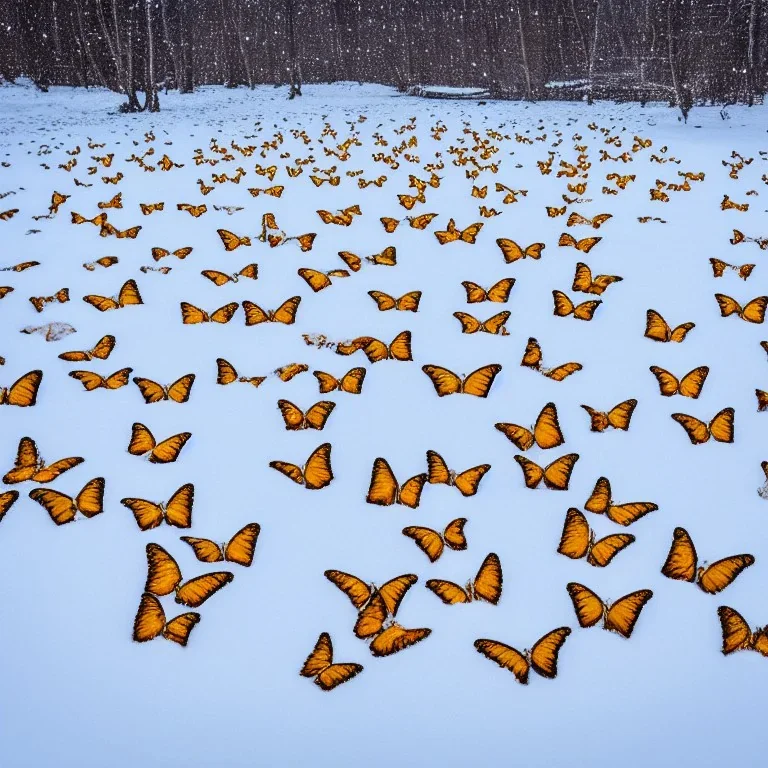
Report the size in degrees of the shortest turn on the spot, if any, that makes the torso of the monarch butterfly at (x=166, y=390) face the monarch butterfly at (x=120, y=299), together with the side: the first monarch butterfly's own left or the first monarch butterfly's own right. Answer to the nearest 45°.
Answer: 0° — it already faces it

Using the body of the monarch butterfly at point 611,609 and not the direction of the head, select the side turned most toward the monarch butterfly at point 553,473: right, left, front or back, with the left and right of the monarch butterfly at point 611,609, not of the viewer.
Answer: front

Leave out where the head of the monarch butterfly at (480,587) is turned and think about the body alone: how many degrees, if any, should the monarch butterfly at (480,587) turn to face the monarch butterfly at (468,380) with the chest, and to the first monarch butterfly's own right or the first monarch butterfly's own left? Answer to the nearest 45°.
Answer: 0° — it already faces it

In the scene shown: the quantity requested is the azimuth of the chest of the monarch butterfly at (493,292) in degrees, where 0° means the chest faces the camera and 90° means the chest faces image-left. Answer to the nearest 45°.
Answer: approximately 180°

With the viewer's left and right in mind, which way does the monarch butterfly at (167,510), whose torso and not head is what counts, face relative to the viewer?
facing away from the viewer

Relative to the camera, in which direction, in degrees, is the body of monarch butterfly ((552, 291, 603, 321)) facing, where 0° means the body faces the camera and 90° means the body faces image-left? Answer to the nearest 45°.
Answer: approximately 180°

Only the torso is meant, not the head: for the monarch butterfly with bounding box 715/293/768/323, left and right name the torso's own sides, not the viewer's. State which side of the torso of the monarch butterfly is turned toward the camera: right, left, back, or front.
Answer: back

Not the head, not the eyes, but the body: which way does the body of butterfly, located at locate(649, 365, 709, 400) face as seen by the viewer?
away from the camera

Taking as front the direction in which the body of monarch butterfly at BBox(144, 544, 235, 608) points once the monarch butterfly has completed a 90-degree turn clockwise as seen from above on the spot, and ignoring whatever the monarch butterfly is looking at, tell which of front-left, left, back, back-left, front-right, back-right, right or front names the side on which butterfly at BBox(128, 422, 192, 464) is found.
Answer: back-left

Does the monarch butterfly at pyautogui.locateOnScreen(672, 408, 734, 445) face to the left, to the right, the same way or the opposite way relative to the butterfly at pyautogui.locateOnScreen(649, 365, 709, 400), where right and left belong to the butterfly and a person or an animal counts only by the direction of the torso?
the same way

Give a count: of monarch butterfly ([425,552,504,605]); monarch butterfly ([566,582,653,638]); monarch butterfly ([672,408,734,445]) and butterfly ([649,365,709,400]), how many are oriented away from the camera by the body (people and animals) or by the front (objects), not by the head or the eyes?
4

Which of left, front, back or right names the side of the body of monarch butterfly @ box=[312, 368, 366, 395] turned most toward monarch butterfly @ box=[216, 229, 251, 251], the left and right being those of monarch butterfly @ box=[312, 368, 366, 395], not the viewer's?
front

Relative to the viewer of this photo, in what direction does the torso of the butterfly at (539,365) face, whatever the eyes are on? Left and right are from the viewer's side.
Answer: facing away from the viewer and to the right of the viewer

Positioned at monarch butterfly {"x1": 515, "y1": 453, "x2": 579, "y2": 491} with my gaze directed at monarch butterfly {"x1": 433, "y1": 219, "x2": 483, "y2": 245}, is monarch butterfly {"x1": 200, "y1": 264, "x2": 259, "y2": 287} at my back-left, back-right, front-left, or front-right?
front-left

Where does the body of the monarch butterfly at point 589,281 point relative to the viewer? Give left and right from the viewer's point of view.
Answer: facing away from the viewer and to the right of the viewer
